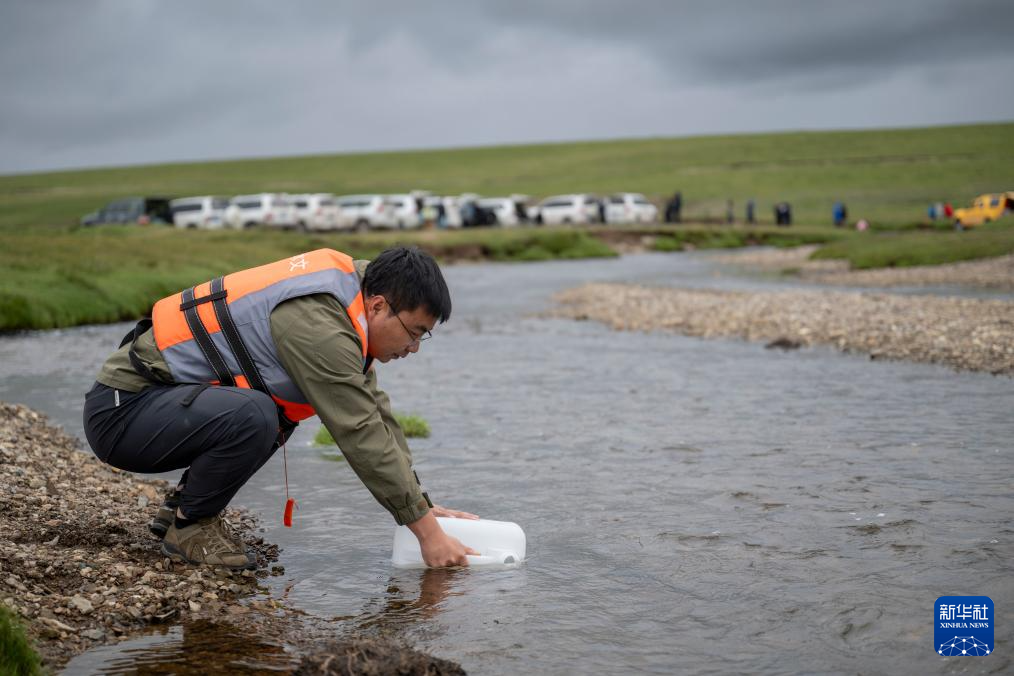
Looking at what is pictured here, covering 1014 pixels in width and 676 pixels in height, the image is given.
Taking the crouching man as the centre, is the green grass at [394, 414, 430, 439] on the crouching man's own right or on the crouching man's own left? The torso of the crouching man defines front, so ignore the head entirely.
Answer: on the crouching man's own left

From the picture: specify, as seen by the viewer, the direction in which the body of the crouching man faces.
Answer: to the viewer's right

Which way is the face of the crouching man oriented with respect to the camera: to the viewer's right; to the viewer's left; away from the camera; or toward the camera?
to the viewer's right
